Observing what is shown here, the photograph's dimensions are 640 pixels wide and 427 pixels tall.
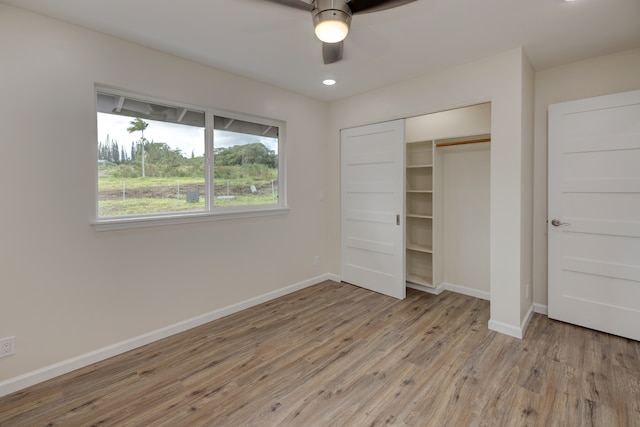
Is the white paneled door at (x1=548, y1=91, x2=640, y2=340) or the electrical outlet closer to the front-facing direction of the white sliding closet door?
the electrical outlet

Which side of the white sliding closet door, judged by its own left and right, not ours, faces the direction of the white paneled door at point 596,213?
left

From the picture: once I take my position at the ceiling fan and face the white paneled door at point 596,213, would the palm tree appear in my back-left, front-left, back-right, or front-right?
back-left

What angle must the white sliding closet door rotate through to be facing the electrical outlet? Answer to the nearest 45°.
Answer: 0° — it already faces it

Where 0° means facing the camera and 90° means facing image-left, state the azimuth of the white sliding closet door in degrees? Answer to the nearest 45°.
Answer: approximately 45°

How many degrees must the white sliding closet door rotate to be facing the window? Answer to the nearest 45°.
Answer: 0° — it already faces it

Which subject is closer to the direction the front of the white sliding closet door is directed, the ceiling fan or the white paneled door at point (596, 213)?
the ceiling fan
